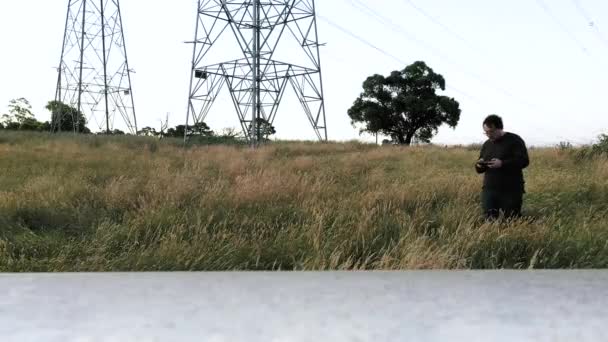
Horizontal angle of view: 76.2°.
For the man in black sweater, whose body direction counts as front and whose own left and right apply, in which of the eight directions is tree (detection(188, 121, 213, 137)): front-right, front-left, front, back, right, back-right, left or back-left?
right

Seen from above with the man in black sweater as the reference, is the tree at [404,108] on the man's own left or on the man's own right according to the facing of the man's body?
on the man's own right

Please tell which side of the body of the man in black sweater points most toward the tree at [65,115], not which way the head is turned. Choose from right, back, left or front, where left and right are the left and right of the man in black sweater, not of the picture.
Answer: right

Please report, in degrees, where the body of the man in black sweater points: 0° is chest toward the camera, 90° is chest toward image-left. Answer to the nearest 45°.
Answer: approximately 45°
